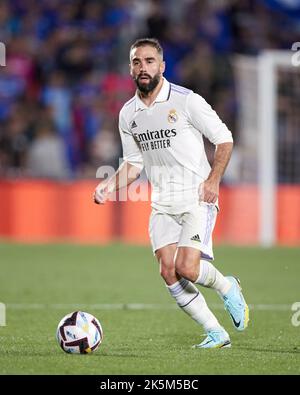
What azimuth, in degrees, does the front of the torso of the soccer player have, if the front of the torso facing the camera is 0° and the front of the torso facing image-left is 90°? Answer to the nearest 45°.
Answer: approximately 45°
